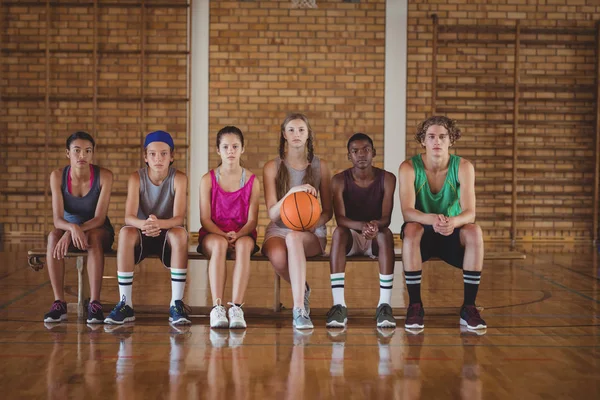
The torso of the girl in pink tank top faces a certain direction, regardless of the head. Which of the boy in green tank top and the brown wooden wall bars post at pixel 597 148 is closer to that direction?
the boy in green tank top

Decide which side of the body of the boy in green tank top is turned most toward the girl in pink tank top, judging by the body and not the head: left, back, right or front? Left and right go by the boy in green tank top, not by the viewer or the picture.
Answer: right

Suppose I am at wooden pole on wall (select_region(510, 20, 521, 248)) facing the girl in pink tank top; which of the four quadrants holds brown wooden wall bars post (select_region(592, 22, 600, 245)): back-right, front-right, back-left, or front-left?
back-left

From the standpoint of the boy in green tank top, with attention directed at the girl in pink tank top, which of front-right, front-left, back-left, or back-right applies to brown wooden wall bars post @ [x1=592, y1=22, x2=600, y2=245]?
back-right

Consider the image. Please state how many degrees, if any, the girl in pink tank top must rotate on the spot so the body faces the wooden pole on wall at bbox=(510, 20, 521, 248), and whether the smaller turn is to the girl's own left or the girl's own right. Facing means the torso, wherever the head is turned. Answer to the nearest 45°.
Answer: approximately 135° to the girl's own left

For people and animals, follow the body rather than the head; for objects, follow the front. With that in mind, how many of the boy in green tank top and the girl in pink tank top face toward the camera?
2

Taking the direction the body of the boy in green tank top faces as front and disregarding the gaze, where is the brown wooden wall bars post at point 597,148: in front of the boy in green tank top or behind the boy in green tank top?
behind

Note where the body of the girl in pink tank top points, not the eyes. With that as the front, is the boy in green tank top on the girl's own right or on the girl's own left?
on the girl's own left

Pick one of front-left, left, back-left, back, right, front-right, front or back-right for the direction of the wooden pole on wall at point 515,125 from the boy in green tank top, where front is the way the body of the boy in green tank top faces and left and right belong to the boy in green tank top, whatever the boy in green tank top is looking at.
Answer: back
